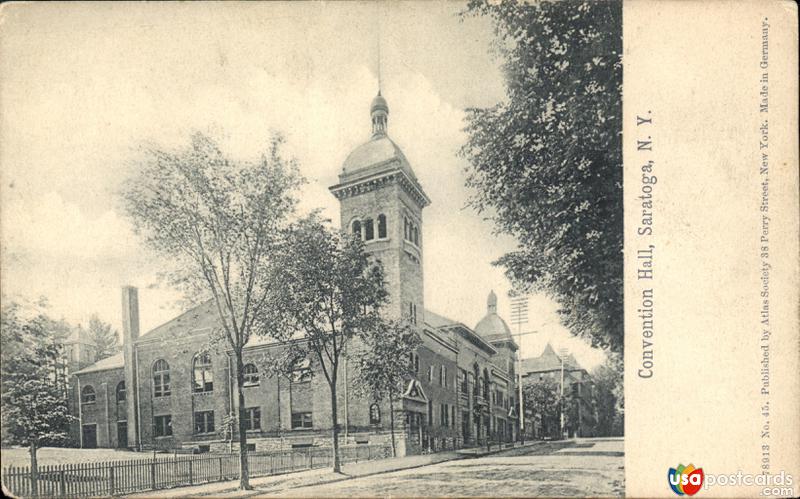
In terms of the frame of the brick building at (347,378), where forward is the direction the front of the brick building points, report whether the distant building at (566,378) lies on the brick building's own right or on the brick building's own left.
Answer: on the brick building's own left

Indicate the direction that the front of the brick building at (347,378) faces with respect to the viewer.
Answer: facing the viewer and to the right of the viewer

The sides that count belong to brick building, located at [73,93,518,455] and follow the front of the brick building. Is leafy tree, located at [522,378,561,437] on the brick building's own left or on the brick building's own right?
on the brick building's own left
